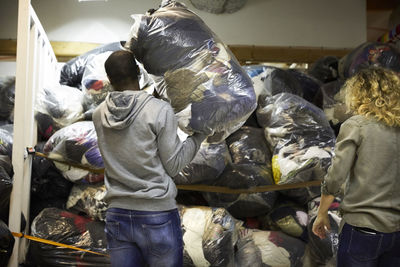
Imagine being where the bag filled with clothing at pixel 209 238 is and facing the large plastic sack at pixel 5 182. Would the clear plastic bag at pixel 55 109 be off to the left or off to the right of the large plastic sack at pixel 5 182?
right

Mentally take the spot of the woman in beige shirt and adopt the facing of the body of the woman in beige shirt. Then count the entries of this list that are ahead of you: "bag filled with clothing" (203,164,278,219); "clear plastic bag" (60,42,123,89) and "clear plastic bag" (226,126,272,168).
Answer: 3

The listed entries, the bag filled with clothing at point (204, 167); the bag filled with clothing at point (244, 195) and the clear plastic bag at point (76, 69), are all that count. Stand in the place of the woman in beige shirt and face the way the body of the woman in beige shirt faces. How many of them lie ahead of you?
3

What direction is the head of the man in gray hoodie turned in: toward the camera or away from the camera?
away from the camera

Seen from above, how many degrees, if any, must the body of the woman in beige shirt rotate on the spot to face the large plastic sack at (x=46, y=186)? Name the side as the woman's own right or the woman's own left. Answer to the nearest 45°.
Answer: approximately 45° to the woman's own left

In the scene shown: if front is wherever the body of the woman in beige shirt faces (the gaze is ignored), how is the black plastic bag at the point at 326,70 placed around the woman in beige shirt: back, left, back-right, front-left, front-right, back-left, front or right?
front-right

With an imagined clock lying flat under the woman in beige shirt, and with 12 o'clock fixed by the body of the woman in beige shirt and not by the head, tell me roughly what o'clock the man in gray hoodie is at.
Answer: The man in gray hoodie is roughly at 10 o'clock from the woman in beige shirt.

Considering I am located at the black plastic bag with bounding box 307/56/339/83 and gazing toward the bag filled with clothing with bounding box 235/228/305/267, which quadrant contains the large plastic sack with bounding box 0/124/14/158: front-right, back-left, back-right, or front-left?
front-right

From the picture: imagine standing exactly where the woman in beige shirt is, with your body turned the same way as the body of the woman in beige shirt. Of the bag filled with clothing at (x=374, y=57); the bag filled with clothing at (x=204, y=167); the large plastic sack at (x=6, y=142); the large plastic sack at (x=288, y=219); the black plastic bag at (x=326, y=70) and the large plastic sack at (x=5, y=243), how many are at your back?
0

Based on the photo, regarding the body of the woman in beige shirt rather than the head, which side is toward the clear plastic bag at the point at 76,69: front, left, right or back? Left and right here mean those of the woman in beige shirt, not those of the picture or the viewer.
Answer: front

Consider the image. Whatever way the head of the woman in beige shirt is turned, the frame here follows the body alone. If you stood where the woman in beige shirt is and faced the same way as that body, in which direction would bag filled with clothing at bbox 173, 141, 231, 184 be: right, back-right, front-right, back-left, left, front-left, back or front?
front

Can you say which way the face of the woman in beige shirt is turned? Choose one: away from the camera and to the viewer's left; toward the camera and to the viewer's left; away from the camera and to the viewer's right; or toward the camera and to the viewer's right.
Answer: away from the camera and to the viewer's left

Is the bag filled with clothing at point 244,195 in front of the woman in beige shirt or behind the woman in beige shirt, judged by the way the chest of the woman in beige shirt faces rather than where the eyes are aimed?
in front

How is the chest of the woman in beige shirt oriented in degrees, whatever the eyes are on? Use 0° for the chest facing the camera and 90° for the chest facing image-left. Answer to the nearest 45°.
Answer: approximately 135°
